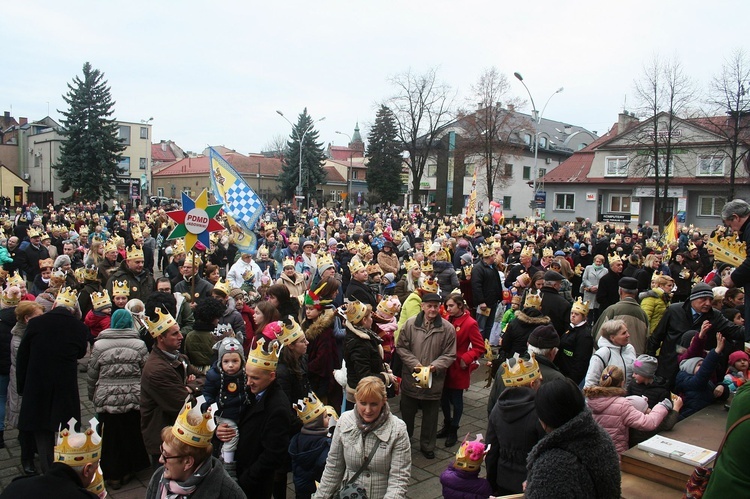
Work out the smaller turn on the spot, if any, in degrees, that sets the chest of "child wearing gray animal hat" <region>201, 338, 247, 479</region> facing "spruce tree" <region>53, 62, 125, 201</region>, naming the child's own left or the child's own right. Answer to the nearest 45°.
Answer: approximately 180°

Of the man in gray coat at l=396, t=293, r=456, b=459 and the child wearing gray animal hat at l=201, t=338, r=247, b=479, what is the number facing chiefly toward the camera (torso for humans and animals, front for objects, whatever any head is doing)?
2

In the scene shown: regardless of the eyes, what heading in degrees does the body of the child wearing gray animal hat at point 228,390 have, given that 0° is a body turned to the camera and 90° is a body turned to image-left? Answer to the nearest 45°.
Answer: approximately 0°

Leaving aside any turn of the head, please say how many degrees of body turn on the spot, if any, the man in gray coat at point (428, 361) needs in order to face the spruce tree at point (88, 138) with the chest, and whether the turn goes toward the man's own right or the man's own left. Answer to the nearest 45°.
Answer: approximately 135° to the man's own right

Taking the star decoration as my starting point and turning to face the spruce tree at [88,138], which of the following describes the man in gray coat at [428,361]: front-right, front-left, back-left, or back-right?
back-right

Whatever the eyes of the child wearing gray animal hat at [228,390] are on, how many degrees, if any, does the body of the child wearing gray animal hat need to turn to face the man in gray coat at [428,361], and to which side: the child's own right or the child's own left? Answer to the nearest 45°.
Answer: approximately 135° to the child's own left

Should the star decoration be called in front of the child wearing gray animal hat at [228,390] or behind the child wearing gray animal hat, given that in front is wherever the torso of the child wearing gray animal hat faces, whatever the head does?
behind
